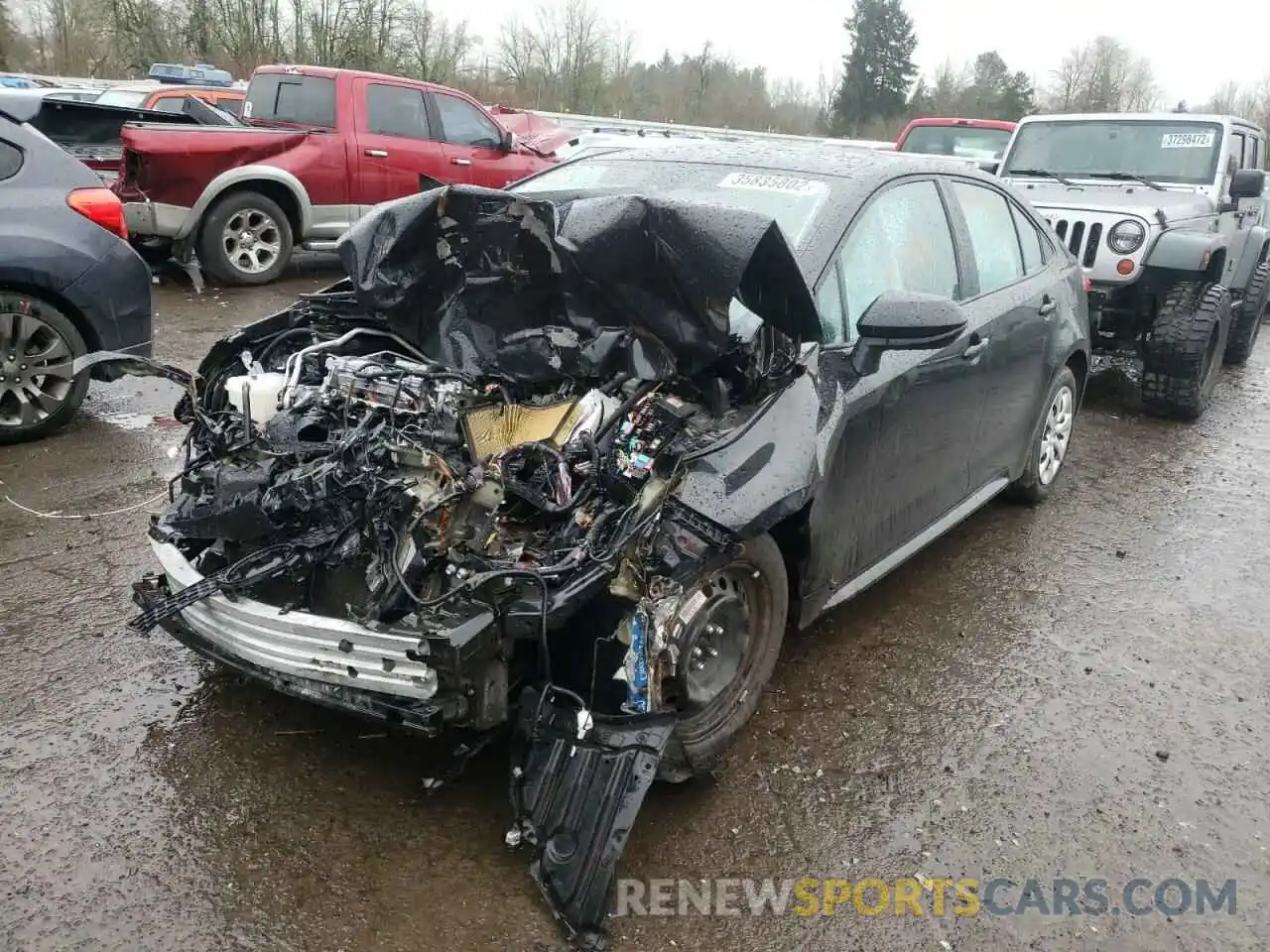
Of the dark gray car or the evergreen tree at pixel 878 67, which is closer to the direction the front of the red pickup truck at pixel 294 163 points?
the evergreen tree

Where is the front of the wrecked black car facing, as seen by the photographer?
facing the viewer and to the left of the viewer

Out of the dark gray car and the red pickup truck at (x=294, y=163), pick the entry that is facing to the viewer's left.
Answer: the dark gray car

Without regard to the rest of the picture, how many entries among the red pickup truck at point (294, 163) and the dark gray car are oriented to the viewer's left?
1

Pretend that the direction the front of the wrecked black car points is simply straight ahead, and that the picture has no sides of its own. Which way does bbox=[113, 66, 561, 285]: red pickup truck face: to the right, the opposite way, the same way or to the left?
the opposite way

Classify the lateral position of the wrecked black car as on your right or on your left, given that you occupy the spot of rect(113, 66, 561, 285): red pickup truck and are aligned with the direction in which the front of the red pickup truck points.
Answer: on your right

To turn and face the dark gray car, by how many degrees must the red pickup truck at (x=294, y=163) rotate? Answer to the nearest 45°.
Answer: approximately 135° to its right

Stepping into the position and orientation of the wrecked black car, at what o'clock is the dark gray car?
The dark gray car is roughly at 3 o'clock from the wrecked black car.

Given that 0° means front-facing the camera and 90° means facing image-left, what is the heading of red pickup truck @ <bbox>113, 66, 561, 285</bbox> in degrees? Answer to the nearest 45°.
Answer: approximately 225°

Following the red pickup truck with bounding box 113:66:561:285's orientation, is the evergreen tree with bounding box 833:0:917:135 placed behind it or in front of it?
in front

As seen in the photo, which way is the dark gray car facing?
to the viewer's left
